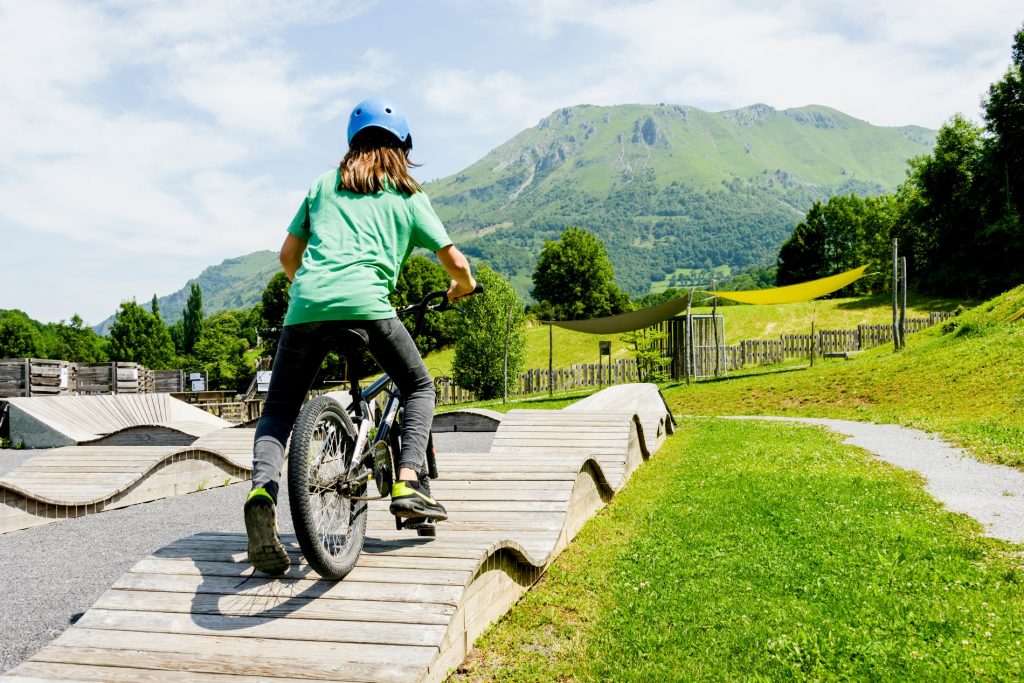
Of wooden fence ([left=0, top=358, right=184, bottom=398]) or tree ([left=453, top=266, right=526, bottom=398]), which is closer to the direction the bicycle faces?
the tree

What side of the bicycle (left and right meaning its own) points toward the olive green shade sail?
front

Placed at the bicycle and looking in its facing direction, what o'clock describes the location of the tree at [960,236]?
The tree is roughly at 12 o'clock from the bicycle.

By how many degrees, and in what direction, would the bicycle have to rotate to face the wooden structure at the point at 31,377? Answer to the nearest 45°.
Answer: approximately 90° to its left

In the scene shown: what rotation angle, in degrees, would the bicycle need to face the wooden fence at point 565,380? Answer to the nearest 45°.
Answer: approximately 45° to its left

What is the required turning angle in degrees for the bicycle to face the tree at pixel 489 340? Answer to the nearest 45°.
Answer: approximately 45° to its left

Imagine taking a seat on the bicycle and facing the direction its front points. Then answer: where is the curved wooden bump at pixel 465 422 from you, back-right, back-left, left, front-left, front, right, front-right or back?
front-left

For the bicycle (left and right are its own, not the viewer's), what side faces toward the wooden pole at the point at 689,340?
front

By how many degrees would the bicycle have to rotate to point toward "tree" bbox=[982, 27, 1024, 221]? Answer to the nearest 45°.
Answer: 0° — it already faces it

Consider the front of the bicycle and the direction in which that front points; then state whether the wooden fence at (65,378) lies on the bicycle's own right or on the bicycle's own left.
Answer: on the bicycle's own left

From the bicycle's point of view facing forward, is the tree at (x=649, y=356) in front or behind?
in front

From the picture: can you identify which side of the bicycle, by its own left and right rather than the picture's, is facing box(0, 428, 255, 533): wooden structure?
left

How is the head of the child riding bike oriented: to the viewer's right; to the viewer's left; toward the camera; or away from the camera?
away from the camera

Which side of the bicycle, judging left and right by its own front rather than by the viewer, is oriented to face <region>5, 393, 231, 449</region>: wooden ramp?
left

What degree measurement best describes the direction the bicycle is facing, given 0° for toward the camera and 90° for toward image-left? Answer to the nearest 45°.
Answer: approximately 225°

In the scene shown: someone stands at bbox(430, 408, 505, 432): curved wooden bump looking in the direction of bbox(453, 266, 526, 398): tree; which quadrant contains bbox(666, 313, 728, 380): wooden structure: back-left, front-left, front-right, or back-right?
front-right
